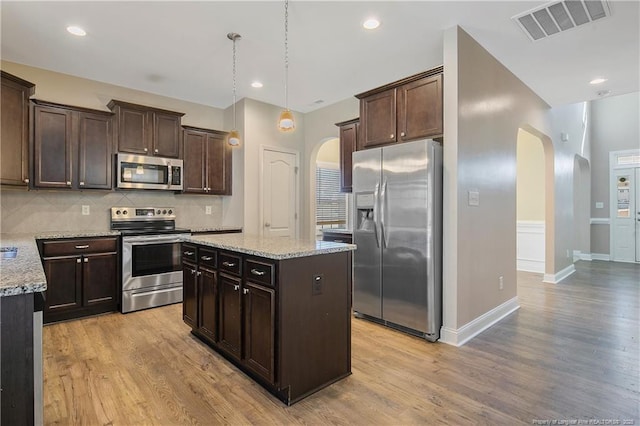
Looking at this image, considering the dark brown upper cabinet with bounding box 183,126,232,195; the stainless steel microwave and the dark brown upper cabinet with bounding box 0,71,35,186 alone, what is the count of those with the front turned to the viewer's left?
0

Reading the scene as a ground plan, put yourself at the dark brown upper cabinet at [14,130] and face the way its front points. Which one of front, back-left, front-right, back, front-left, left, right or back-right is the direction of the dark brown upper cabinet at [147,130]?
front-left

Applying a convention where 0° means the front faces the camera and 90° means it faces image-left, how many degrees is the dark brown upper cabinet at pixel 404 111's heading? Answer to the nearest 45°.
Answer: approximately 45°

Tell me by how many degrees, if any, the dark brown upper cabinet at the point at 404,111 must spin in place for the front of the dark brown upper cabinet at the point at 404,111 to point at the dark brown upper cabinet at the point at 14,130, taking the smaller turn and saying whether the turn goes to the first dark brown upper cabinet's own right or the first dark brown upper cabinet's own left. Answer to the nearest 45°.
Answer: approximately 45° to the first dark brown upper cabinet's own right

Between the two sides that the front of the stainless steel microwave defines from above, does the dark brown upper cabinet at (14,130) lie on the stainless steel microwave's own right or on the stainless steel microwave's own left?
on the stainless steel microwave's own right

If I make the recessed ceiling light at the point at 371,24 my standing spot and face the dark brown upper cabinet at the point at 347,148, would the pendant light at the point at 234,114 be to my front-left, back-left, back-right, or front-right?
front-left

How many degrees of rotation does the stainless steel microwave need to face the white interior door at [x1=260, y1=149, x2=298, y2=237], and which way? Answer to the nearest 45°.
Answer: approximately 90° to its left

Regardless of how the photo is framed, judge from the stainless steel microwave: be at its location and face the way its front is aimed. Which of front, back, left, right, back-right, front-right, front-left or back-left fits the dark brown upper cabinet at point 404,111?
front-left

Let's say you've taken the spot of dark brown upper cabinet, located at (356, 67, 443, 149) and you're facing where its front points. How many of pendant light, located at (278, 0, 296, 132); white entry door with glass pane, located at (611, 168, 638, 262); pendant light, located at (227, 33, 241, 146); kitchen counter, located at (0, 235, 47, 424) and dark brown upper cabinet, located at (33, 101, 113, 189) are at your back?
1

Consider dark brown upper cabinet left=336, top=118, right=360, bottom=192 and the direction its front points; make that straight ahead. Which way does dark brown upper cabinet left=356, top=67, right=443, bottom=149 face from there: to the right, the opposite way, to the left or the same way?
the same way

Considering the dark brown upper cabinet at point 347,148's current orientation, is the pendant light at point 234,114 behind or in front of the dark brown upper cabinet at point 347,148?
in front

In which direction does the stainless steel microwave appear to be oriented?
toward the camera

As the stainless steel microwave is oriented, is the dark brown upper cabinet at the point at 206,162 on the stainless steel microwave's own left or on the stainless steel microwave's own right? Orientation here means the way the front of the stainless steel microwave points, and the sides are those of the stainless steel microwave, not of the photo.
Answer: on the stainless steel microwave's own left

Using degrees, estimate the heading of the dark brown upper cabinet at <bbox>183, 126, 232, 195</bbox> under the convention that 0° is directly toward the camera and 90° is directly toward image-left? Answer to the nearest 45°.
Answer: approximately 315°

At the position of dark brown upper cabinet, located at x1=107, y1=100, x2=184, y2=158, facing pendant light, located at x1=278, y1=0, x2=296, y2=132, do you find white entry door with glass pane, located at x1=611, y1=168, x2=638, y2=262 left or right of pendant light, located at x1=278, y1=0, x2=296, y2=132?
left

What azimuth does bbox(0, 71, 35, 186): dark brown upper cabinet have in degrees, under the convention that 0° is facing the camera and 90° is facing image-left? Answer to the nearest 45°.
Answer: approximately 315°
